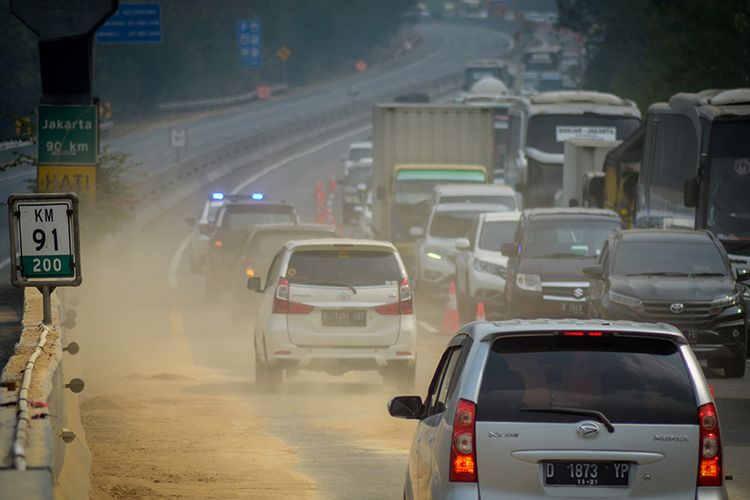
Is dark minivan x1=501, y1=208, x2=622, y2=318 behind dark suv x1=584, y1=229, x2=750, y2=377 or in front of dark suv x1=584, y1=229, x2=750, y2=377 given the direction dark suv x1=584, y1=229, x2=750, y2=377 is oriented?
behind

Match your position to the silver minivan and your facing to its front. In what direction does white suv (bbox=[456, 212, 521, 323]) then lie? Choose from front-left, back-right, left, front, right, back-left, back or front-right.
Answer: front

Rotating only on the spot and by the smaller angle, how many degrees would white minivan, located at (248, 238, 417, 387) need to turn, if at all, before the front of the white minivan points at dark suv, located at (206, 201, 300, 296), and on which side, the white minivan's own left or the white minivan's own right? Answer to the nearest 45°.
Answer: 0° — it already faces it

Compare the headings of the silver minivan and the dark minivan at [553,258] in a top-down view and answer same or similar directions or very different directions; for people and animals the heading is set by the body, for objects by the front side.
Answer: very different directions

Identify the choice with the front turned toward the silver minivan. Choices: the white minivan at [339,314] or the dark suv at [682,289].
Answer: the dark suv

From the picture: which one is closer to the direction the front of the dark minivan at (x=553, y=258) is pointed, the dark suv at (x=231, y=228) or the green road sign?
the green road sign

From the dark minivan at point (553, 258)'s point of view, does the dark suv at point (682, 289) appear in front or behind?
in front

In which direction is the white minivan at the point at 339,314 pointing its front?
away from the camera

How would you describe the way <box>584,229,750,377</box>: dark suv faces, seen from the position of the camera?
facing the viewer

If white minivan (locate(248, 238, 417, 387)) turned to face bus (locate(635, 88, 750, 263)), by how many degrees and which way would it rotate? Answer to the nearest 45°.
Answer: approximately 45° to its right

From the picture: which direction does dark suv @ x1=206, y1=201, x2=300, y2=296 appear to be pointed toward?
away from the camera

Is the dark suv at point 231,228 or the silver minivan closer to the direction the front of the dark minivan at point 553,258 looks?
the silver minivan

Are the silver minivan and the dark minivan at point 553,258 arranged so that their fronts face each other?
yes

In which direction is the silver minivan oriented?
away from the camera

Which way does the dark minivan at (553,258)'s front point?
toward the camera
